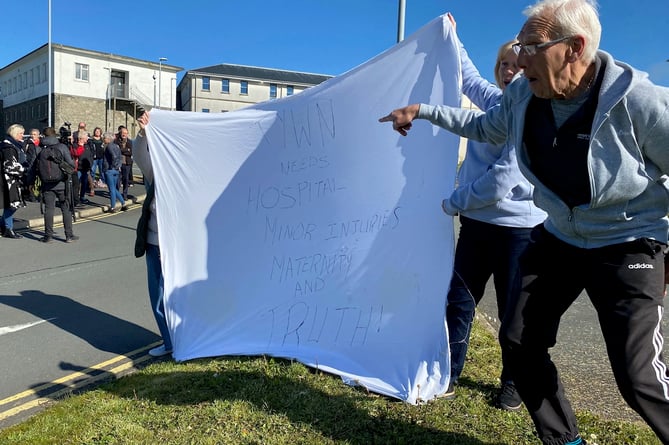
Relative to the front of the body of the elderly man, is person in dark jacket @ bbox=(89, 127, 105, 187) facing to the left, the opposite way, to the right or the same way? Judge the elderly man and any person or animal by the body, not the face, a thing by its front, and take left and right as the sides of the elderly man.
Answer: to the left

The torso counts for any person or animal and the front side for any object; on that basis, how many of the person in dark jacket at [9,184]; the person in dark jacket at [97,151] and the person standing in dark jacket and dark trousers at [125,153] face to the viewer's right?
1

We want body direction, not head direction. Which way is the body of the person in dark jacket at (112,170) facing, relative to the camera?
to the viewer's left

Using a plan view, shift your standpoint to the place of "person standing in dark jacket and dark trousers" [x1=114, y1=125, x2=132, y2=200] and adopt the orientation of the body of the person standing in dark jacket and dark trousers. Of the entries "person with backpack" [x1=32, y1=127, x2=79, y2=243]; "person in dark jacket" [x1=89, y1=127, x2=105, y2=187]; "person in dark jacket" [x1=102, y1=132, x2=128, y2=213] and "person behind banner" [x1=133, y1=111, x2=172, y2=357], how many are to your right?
1

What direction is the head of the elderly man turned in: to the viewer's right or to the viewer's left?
to the viewer's left

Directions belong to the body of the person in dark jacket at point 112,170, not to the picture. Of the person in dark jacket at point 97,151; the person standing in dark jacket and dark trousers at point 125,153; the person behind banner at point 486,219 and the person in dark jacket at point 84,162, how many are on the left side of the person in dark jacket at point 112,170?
1

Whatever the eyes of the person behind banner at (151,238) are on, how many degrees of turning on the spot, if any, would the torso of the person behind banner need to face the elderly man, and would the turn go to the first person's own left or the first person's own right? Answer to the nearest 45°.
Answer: approximately 90° to the first person's own left

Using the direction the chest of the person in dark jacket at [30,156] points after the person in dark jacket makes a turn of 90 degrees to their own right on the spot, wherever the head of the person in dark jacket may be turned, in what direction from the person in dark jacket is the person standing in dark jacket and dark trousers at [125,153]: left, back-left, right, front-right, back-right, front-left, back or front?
back

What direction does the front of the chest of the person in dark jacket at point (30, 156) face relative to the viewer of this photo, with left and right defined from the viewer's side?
facing the viewer and to the right of the viewer
